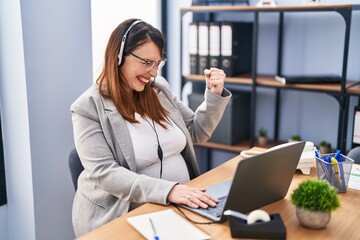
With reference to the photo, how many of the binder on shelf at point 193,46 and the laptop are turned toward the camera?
1

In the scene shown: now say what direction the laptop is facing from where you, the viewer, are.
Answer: facing away from the viewer and to the left of the viewer

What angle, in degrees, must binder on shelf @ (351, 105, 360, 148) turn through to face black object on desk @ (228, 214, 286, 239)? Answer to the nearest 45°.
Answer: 0° — it already faces it
